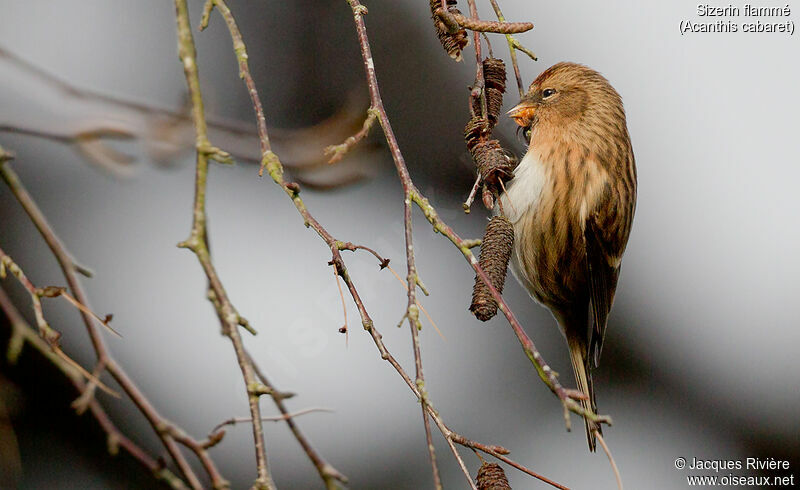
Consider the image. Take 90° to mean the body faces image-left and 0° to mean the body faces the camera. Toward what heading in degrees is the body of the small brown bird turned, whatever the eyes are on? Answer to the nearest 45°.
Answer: approximately 90°
